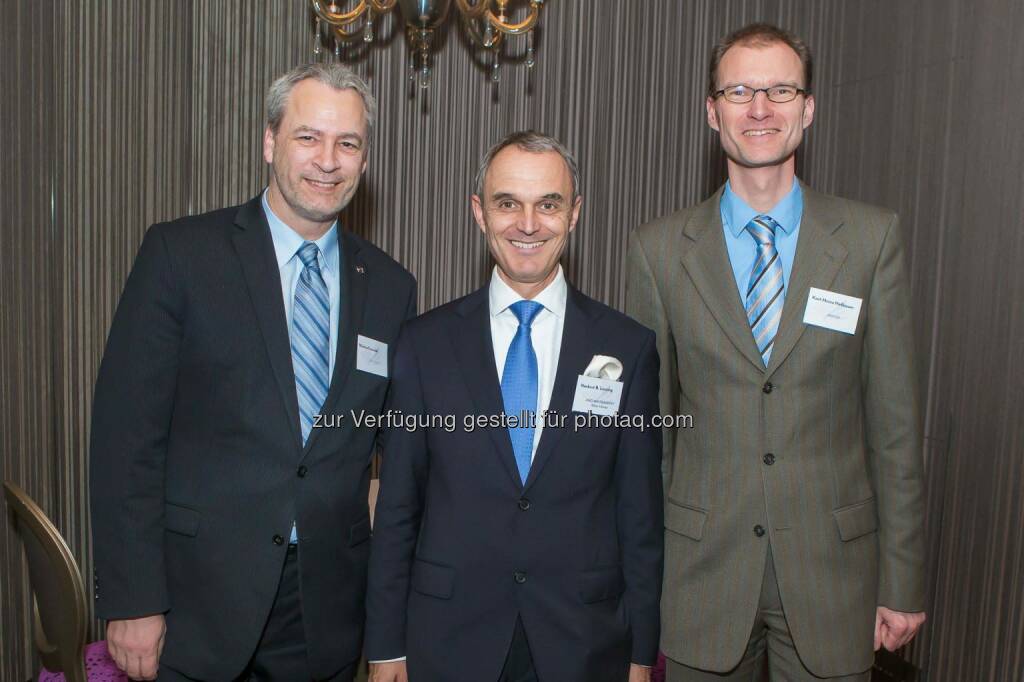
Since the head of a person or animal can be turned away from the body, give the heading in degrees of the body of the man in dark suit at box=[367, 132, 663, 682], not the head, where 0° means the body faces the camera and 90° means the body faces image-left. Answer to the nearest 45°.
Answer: approximately 0°

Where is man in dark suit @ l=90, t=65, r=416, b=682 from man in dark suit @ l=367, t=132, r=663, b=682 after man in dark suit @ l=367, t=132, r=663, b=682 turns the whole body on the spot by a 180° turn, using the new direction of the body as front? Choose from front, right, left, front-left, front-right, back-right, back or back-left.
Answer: left

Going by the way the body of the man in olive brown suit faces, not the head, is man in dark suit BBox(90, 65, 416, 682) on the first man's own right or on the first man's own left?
on the first man's own right

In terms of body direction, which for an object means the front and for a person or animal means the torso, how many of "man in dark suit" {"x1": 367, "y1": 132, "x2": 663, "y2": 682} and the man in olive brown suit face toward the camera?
2
